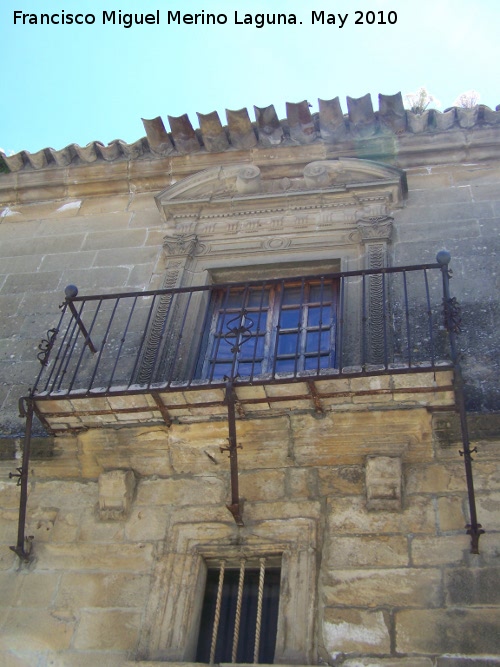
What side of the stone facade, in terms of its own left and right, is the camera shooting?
front

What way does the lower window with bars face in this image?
toward the camera
